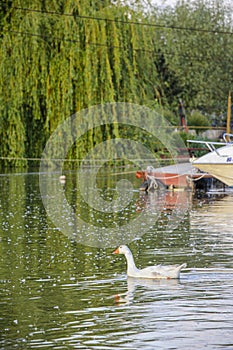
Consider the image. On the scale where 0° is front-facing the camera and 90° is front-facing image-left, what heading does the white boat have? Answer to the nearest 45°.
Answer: approximately 90°

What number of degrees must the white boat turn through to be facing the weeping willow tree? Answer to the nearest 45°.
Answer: approximately 45° to its right
